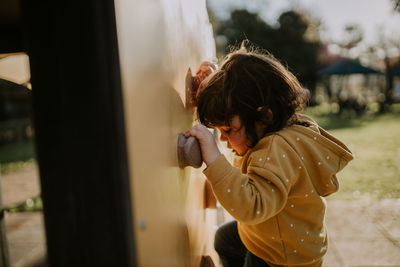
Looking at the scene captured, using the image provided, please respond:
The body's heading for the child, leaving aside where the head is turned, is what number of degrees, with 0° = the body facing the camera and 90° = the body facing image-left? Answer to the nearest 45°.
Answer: approximately 90°

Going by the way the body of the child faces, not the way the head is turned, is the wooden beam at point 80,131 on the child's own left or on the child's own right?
on the child's own left

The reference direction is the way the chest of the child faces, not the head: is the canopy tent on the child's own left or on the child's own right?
on the child's own right

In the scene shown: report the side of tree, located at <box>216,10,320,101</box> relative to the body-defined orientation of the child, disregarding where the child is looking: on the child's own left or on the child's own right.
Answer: on the child's own right

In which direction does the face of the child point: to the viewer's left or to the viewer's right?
to the viewer's left
